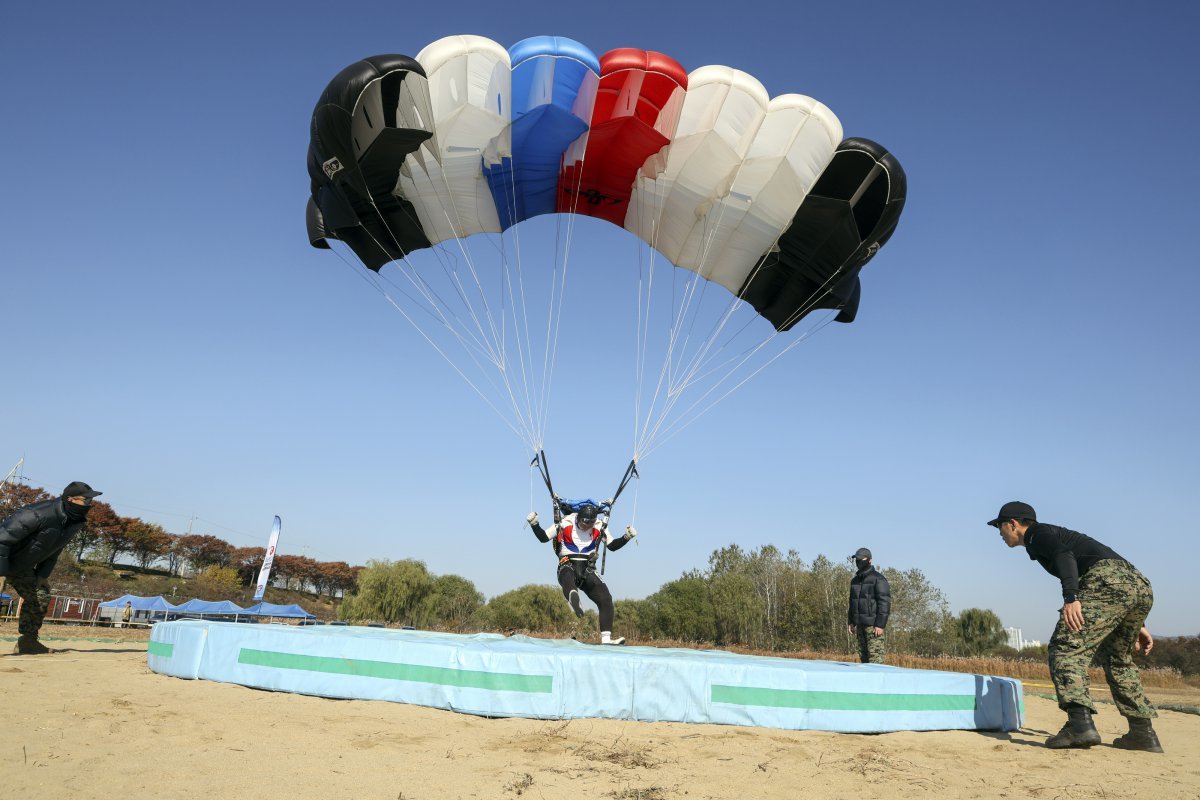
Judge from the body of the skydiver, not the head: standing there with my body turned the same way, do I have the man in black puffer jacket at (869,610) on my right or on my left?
on my left

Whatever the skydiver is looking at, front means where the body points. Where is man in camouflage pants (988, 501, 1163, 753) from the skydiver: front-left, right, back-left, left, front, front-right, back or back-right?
front-left

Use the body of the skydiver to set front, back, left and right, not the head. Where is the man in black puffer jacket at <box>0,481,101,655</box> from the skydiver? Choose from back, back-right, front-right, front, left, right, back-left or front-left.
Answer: right

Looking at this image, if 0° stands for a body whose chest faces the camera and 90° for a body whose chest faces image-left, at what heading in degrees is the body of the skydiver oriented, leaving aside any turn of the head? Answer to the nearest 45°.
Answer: approximately 0°

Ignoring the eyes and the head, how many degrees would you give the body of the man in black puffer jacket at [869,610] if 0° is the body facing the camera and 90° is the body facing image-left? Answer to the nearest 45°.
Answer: approximately 45°

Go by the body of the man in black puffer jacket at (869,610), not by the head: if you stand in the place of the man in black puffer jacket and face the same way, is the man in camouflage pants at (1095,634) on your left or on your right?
on your left

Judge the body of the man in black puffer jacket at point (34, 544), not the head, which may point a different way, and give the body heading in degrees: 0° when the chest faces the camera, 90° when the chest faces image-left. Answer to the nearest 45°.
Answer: approximately 270°

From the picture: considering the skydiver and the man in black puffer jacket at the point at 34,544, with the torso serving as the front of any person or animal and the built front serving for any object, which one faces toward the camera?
the skydiver

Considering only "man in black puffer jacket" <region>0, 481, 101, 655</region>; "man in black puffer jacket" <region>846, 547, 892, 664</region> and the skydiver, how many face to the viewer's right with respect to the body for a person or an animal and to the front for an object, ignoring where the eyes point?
1

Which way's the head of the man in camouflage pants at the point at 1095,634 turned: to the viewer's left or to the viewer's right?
to the viewer's left

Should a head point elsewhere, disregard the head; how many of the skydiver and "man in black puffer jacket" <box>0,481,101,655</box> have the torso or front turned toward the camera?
1

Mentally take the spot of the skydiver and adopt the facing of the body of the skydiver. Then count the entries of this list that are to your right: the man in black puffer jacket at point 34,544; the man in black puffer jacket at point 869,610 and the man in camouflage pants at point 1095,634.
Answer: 1
